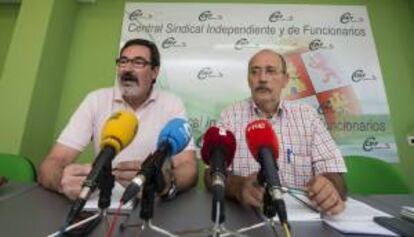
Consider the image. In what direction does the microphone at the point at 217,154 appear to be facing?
away from the camera

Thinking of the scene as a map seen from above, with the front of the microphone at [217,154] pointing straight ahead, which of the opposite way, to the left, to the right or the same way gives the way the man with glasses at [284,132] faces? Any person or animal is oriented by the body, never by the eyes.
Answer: the opposite way

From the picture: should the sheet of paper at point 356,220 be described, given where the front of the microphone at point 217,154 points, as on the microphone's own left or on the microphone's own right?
on the microphone's own right

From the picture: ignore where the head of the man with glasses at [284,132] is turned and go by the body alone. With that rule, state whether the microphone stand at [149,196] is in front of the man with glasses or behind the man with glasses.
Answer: in front

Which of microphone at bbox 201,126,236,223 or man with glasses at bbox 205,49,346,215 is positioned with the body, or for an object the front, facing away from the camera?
the microphone

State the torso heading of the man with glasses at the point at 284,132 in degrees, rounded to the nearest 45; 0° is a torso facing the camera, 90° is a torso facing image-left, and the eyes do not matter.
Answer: approximately 0°

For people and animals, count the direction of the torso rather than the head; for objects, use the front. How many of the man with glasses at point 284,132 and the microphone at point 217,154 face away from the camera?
1

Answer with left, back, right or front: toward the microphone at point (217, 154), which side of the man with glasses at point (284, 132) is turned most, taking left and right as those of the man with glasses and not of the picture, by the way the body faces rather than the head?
front

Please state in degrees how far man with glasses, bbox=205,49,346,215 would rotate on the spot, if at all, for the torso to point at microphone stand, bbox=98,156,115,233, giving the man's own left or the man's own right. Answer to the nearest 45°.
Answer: approximately 45° to the man's own right
